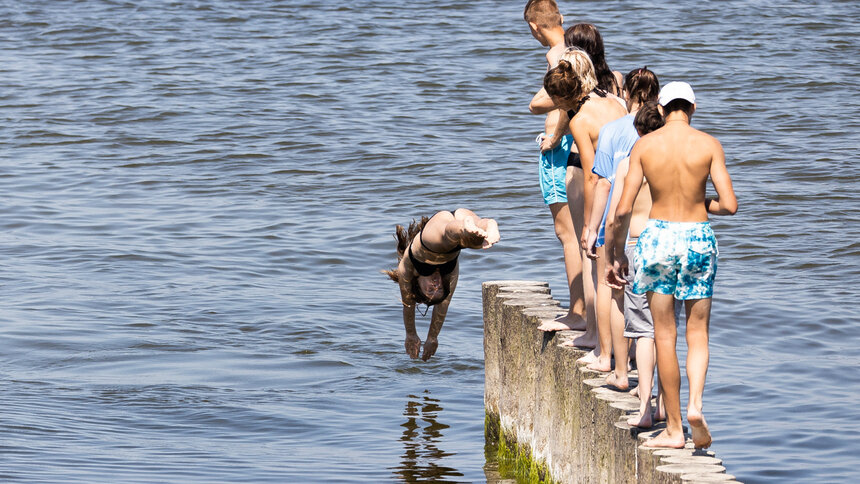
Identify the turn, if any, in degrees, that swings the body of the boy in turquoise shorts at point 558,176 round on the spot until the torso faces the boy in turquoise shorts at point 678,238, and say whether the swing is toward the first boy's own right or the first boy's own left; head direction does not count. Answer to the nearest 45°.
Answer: approximately 90° to the first boy's own left

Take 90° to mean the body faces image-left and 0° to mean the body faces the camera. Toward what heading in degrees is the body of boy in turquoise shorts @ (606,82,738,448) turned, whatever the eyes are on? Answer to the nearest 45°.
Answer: approximately 180°

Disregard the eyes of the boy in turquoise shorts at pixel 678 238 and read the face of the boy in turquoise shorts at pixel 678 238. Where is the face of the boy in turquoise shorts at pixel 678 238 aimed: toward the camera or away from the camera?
away from the camera

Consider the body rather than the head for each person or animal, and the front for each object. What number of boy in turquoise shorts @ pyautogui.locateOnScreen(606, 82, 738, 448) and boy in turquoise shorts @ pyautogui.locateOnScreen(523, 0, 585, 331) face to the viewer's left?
1

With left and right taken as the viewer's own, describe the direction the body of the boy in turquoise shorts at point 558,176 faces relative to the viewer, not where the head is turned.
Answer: facing to the left of the viewer

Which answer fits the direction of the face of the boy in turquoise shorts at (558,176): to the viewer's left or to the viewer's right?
to the viewer's left

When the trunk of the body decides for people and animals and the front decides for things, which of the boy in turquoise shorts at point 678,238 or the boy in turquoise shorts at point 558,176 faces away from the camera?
the boy in turquoise shorts at point 678,238

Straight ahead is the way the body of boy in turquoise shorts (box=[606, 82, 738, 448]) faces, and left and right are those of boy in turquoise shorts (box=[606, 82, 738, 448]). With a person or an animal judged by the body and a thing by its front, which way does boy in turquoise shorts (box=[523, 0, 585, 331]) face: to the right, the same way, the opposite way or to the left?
to the left
